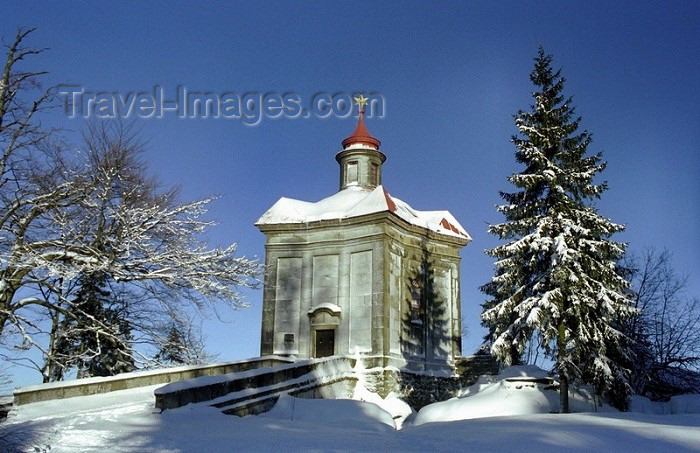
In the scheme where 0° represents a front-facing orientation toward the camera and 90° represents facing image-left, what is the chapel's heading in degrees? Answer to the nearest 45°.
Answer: approximately 45°

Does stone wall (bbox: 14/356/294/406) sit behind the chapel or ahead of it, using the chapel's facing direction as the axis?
ahead

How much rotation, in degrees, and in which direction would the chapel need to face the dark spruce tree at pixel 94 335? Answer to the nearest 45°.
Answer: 0° — it already faces it

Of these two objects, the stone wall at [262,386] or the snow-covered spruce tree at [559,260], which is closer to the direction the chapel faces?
the stone wall

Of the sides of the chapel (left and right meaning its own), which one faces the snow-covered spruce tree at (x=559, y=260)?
left
